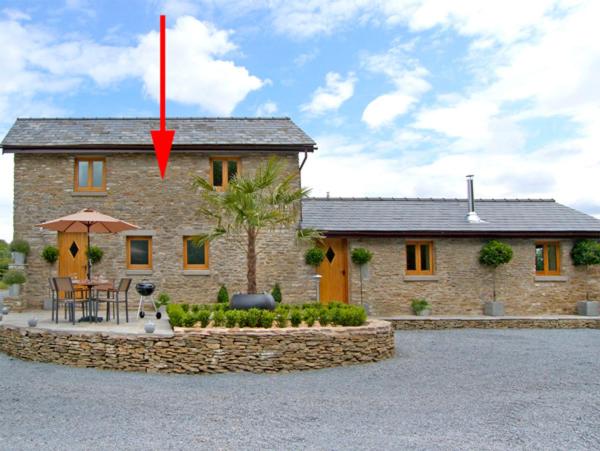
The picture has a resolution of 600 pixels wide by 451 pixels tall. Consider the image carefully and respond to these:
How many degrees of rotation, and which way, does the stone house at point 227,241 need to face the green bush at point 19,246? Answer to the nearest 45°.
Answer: approximately 90° to its right

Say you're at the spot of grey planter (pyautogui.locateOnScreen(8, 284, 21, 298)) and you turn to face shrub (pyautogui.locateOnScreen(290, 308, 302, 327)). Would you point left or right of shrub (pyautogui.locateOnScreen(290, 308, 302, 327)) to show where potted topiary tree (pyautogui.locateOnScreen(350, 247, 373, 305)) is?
left

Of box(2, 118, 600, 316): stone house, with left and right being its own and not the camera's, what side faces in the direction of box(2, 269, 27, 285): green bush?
right

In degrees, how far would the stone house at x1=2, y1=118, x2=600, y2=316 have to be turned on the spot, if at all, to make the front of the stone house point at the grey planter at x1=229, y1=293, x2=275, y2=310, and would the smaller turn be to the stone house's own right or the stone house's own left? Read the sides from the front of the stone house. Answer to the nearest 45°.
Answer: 0° — it already faces it

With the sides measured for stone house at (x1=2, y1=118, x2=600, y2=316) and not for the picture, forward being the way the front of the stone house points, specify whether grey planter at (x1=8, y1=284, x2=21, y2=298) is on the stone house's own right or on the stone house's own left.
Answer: on the stone house's own right

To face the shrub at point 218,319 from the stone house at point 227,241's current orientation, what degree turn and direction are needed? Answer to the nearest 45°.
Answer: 0° — it already faces it

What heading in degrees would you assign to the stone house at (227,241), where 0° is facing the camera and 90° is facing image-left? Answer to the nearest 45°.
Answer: approximately 0°

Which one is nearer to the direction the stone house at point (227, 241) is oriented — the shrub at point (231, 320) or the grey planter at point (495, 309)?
the shrub

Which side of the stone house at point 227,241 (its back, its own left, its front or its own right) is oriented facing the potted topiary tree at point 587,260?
left

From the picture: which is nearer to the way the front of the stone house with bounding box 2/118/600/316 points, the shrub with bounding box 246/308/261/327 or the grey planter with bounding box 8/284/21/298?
the shrub
